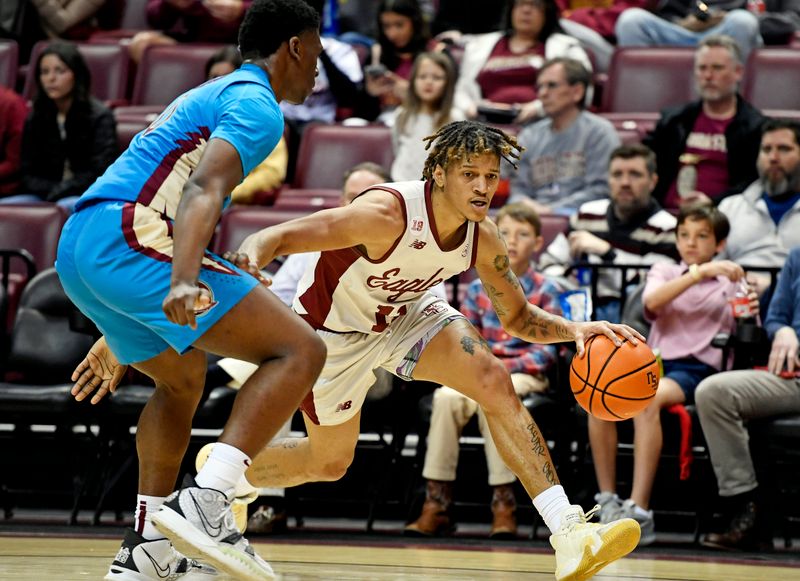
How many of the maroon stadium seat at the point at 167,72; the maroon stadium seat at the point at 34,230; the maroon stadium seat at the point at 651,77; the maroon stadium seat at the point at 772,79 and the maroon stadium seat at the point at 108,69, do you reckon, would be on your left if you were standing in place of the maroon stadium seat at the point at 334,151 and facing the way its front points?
2

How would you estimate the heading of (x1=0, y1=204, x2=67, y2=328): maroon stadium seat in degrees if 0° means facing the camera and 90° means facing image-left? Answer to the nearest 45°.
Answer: approximately 0°

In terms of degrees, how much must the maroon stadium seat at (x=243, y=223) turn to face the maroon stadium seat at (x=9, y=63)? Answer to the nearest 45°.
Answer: approximately 135° to its right

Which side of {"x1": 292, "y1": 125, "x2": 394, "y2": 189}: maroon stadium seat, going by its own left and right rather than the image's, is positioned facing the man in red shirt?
left

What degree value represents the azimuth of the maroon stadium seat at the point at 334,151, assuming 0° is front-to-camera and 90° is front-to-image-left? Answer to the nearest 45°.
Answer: approximately 0°

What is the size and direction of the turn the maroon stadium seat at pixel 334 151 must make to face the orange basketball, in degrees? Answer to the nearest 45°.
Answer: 0° — it already faces it

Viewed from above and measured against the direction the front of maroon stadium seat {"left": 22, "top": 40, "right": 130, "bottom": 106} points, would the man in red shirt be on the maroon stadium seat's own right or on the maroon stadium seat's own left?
on the maroon stadium seat's own left

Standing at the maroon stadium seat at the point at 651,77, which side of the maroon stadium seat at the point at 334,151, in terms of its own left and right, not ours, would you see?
left

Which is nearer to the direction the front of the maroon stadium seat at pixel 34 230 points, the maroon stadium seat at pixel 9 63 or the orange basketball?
the orange basketball

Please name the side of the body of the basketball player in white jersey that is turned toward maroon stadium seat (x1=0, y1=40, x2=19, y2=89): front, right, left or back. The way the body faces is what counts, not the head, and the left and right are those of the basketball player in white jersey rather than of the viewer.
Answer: back

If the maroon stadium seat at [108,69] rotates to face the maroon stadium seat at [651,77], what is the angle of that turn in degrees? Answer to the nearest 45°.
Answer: approximately 45° to its left

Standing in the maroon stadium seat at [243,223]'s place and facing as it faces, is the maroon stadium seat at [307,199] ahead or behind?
behind

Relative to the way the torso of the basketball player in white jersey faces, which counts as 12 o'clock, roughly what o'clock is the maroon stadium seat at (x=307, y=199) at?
The maroon stadium seat is roughly at 7 o'clock from the basketball player in white jersey.
